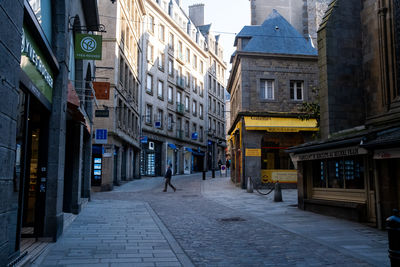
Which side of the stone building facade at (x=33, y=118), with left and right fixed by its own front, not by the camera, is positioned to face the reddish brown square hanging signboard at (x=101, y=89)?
left

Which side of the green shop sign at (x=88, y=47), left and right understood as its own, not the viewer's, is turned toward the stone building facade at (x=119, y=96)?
back

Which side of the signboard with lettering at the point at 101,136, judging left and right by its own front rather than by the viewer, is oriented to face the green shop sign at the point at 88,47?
front

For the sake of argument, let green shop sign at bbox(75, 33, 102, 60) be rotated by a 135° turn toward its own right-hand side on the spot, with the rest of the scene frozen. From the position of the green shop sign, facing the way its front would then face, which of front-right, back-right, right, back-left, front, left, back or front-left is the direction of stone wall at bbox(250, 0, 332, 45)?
right

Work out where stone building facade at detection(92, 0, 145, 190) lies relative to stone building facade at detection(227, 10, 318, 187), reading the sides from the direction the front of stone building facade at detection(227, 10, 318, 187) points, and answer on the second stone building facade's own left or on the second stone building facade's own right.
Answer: on the second stone building facade's own right

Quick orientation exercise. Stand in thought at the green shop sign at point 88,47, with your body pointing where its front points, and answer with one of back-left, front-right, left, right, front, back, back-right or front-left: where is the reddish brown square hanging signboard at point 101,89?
back

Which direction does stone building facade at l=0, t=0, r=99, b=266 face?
to the viewer's right

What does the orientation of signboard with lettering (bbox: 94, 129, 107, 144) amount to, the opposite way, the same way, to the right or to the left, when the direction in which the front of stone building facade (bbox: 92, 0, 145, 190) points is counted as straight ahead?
to the right

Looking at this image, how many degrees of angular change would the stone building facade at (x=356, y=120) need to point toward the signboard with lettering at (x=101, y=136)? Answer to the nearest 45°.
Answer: approximately 45° to its right

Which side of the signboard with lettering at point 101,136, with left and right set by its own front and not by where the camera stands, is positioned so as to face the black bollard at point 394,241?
front

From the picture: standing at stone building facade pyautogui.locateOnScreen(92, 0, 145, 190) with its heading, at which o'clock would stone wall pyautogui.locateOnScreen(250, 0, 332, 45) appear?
The stone wall is roughly at 12 o'clock from the stone building facade.

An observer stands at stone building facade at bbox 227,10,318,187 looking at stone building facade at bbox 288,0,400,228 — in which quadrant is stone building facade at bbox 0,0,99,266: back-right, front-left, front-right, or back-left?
front-right

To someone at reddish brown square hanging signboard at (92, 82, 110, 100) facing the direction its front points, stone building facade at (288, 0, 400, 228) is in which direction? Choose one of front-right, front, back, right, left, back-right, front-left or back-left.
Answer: front-left

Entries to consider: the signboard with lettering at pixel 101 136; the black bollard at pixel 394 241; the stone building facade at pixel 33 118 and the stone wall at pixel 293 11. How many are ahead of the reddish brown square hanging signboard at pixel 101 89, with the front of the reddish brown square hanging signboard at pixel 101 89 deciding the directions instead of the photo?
2

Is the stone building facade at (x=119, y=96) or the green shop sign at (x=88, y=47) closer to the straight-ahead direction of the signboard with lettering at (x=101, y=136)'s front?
the green shop sign

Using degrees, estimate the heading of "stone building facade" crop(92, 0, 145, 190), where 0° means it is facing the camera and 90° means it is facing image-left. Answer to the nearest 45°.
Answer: approximately 270°

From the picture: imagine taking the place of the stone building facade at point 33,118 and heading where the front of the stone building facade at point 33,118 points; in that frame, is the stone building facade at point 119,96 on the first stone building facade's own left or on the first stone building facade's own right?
on the first stone building facade's own left

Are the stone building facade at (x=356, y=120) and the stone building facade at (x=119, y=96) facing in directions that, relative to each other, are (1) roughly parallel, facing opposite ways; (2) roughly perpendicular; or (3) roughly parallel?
roughly parallel, facing opposite ways

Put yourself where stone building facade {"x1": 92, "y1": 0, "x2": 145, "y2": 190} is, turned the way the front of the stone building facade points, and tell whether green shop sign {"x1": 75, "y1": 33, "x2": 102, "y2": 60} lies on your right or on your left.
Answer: on your right

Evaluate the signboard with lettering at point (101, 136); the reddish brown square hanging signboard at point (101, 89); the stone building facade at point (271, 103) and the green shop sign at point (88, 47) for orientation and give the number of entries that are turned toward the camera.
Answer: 4

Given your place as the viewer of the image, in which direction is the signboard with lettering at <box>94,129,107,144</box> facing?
facing the viewer

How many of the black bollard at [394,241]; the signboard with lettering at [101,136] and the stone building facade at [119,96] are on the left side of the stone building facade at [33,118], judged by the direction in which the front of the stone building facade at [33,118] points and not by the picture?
2
